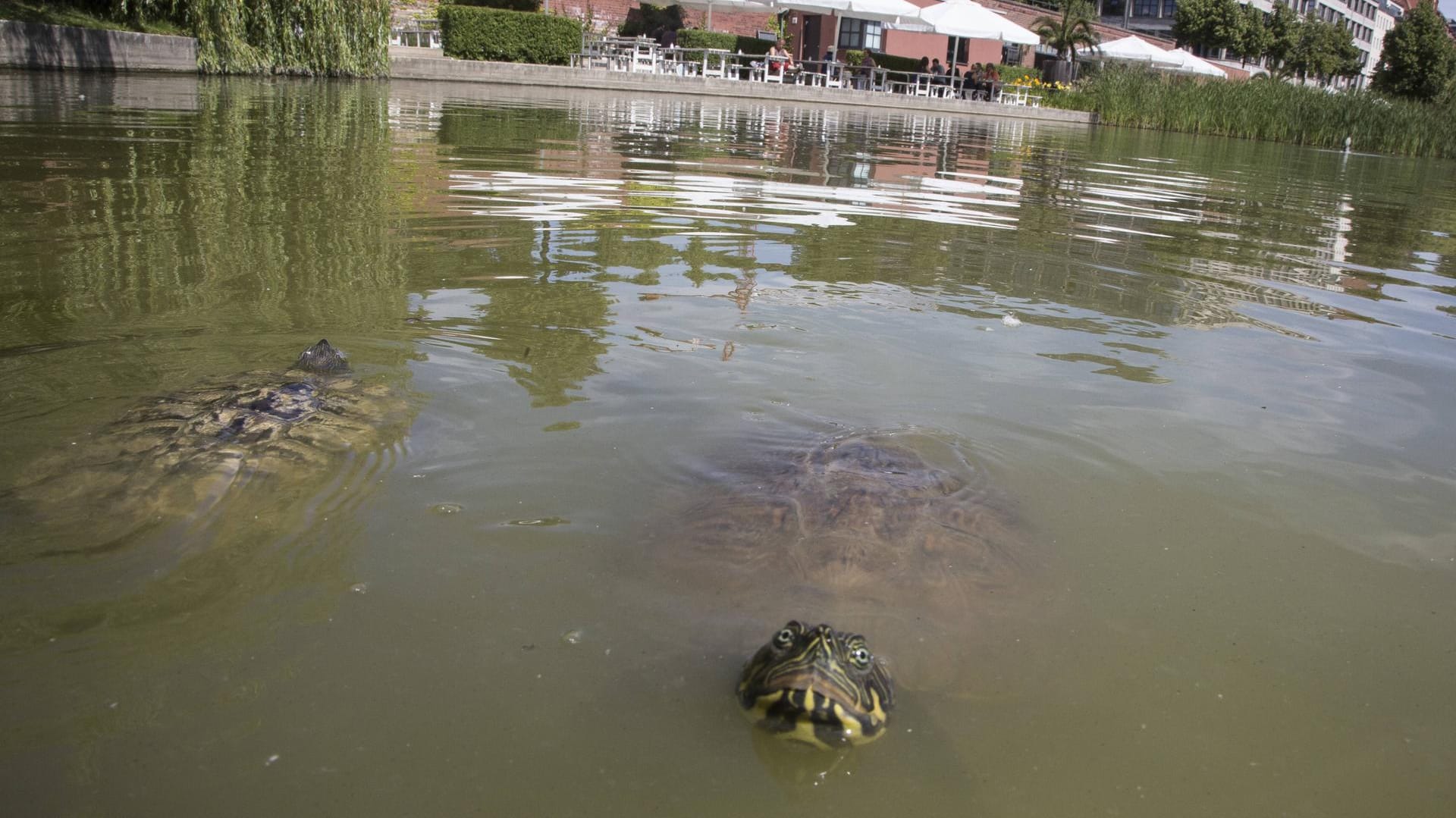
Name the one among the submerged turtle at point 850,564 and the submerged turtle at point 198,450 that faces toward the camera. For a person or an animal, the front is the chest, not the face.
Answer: the submerged turtle at point 850,564

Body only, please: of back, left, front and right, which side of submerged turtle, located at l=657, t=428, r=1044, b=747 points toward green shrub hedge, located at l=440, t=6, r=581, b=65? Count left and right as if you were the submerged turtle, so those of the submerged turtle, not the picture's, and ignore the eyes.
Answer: back

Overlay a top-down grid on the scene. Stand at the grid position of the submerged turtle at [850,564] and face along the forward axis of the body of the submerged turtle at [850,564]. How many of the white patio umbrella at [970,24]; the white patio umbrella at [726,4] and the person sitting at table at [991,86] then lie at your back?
3

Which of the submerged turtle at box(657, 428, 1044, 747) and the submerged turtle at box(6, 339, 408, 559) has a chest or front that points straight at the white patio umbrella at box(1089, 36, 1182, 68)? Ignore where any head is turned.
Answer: the submerged turtle at box(6, 339, 408, 559)

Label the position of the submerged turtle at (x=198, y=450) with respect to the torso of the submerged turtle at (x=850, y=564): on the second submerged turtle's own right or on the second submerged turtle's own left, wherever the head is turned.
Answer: on the second submerged turtle's own right

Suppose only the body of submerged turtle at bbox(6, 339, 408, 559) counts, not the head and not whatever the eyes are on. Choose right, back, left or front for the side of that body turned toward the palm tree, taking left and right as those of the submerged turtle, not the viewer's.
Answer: front

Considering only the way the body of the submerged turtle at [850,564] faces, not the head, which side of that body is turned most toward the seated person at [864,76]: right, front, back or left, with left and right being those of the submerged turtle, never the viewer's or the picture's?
back

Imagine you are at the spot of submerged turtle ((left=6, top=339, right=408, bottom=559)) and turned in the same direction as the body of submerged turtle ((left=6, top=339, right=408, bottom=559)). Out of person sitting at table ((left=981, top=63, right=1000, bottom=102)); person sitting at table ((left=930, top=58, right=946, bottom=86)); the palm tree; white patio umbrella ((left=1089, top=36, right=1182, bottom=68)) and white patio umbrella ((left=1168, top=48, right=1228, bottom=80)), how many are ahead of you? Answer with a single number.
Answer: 5

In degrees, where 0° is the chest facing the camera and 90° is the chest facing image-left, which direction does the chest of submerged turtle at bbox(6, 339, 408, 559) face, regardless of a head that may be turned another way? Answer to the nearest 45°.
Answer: approximately 225°

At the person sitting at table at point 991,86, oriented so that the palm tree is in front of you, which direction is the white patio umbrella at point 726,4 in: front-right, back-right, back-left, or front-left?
back-left

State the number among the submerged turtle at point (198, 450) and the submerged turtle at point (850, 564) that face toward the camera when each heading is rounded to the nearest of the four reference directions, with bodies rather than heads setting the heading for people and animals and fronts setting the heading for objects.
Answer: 1

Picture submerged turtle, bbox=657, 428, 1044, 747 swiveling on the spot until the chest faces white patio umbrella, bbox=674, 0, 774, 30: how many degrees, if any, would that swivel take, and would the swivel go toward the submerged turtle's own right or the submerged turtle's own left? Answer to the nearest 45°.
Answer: approximately 180°

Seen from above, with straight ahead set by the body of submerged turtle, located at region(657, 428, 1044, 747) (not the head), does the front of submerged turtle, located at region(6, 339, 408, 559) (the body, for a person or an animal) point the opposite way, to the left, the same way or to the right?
the opposite way

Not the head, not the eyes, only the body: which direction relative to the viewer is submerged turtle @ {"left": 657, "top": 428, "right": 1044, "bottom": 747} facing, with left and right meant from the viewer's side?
facing the viewer

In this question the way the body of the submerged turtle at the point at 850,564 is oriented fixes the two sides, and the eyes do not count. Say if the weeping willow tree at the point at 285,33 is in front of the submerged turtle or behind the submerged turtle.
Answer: behind

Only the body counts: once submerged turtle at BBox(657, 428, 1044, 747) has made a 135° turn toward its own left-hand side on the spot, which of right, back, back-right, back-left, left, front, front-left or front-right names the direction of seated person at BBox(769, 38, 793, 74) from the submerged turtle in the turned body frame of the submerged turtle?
front-left

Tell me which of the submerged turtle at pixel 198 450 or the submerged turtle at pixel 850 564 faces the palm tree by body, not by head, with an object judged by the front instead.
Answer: the submerged turtle at pixel 198 450
